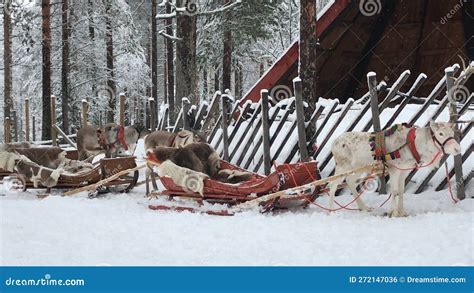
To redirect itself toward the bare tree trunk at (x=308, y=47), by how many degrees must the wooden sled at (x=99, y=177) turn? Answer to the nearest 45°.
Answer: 0° — it already faces it

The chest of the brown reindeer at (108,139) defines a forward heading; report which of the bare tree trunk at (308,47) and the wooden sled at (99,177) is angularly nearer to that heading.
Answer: the bare tree trunk

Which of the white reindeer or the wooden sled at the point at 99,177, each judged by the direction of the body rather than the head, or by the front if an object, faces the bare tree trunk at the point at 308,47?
the wooden sled

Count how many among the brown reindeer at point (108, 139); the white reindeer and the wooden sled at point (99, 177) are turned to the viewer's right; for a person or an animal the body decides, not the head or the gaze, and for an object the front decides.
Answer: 3

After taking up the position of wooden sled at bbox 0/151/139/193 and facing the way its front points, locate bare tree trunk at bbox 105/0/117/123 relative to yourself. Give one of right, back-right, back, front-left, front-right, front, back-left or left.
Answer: left

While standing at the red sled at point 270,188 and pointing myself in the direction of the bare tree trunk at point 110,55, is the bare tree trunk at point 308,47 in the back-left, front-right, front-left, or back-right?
front-right

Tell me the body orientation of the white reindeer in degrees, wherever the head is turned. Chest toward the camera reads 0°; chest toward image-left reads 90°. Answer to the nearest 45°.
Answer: approximately 270°

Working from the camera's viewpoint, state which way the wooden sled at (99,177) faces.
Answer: facing to the right of the viewer

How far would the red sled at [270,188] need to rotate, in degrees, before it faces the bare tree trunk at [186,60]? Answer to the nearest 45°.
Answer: approximately 90° to its left
